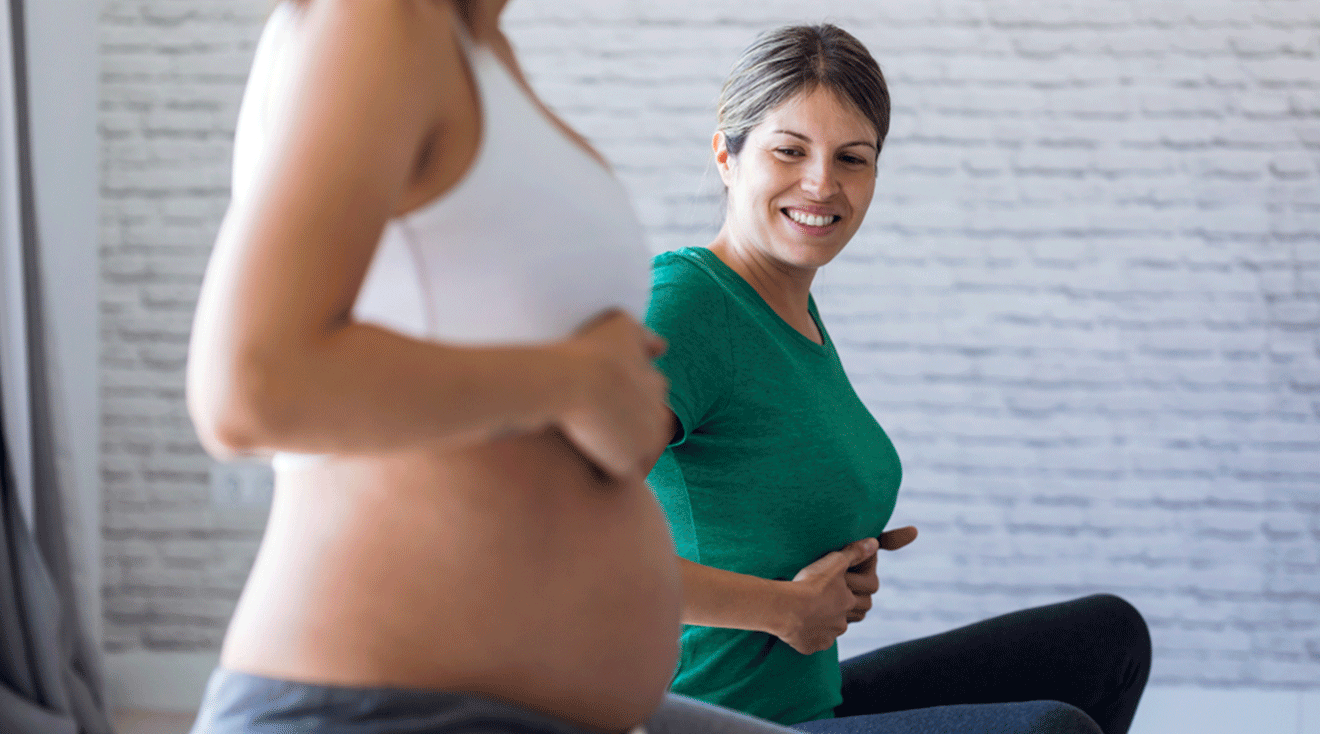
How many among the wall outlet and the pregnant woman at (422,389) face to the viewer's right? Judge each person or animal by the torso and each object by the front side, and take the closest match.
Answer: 1

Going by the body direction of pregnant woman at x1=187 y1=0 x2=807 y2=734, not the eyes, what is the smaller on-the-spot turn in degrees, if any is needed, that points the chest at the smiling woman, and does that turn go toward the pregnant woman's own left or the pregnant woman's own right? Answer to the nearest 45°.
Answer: approximately 45° to the pregnant woman's own left

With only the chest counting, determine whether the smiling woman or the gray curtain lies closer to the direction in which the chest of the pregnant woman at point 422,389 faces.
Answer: the smiling woman

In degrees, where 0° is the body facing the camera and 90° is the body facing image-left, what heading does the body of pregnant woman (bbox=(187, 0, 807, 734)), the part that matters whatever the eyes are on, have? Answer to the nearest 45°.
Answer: approximately 270°

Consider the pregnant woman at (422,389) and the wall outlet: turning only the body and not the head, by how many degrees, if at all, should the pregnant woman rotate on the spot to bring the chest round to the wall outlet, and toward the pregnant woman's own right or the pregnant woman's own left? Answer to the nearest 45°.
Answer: approximately 90° to the pregnant woman's own left

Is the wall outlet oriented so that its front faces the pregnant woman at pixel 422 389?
yes

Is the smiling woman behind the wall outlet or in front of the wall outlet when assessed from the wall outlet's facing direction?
in front

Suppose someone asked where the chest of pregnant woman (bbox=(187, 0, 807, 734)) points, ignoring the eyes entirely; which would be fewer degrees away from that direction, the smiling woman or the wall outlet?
the smiling woman

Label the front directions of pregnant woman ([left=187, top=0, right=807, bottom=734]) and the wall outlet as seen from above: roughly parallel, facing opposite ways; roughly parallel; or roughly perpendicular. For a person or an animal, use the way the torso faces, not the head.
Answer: roughly perpendicular

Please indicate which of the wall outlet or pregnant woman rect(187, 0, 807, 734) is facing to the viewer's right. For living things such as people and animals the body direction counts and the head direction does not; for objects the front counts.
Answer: the pregnant woman

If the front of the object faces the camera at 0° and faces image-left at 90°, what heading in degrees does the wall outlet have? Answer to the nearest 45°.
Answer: approximately 0°
